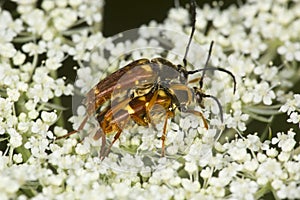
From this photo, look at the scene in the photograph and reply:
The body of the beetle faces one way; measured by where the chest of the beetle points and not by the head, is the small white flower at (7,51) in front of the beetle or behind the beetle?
behind

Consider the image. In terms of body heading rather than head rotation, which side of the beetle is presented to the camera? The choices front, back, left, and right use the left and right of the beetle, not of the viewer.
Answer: right

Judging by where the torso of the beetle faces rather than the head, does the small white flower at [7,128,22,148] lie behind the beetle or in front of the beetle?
behind

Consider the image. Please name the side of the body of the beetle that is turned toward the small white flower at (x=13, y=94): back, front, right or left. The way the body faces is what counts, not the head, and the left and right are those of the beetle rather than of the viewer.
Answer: back

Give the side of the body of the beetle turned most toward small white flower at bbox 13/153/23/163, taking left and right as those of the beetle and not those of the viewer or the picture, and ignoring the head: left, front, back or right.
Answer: back
